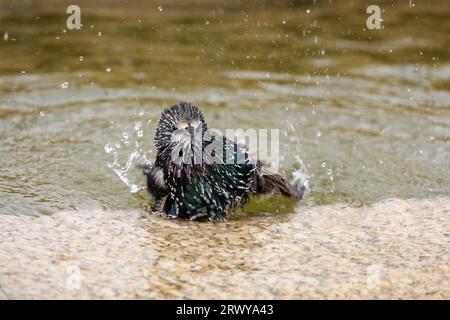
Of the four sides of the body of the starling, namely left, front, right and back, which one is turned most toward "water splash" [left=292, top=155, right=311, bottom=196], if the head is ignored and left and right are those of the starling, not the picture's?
back

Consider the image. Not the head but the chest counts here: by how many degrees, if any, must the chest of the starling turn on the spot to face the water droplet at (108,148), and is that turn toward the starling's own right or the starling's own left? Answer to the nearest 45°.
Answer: approximately 90° to the starling's own right

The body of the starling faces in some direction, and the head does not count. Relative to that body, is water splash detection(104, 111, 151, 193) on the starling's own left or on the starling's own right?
on the starling's own right

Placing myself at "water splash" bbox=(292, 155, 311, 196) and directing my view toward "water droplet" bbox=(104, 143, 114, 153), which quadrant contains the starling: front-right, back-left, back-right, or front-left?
front-left

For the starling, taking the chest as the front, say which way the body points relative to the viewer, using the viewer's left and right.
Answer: facing the viewer and to the left of the viewer

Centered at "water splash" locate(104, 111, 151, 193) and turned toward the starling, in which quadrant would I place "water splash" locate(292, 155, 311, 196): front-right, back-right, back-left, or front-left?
front-left
